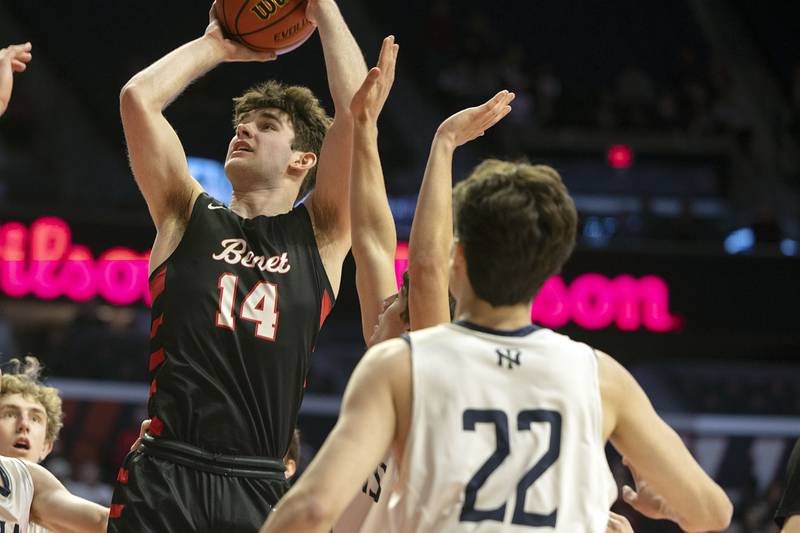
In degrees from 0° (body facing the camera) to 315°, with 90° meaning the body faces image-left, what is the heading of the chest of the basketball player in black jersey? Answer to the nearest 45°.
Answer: approximately 0°
